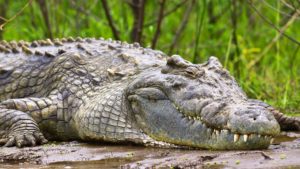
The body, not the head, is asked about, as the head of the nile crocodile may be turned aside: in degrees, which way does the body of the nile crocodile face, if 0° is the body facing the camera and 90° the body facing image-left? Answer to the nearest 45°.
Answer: approximately 315°
